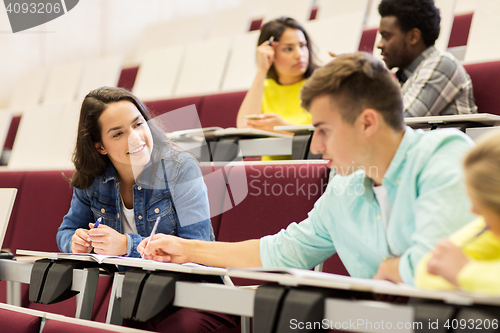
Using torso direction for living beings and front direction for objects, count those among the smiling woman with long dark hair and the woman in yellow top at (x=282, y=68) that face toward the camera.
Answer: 2

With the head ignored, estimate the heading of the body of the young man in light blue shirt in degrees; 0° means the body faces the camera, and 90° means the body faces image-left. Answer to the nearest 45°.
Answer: approximately 45°

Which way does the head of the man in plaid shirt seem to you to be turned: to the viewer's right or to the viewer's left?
to the viewer's left

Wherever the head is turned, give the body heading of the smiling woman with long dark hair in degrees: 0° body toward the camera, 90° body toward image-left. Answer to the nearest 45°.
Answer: approximately 0°
